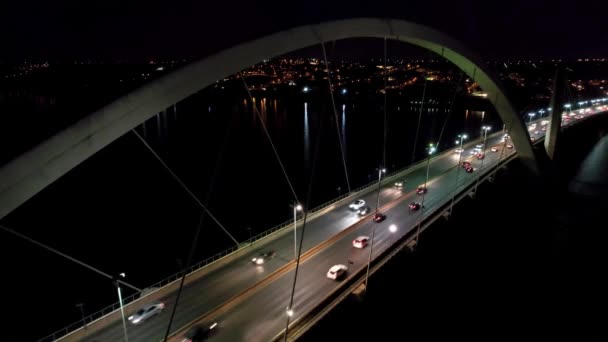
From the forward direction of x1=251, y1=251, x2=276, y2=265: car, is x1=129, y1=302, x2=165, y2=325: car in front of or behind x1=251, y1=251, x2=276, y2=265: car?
in front

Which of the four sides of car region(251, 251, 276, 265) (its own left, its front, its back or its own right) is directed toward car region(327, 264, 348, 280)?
left

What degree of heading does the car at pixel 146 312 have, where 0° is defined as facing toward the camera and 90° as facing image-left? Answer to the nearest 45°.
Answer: approximately 45°

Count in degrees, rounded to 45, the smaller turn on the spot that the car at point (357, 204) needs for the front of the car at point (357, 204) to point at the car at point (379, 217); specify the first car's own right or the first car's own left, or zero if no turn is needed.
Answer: approximately 90° to the first car's own left

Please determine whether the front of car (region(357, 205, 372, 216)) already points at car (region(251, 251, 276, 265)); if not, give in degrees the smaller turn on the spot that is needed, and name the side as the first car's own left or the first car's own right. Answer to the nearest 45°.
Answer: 0° — it already faces it

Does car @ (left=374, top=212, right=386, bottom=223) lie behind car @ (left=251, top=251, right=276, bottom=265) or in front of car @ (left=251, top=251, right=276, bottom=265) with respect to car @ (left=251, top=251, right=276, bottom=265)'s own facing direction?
behind

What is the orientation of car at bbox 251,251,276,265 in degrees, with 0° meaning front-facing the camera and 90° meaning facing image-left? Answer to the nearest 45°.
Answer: approximately 45°

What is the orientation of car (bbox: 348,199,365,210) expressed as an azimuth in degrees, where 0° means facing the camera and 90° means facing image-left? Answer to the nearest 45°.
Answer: approximately 45°

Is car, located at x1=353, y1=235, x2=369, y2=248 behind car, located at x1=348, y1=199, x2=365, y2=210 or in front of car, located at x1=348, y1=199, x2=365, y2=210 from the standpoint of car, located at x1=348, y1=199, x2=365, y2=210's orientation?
in front
